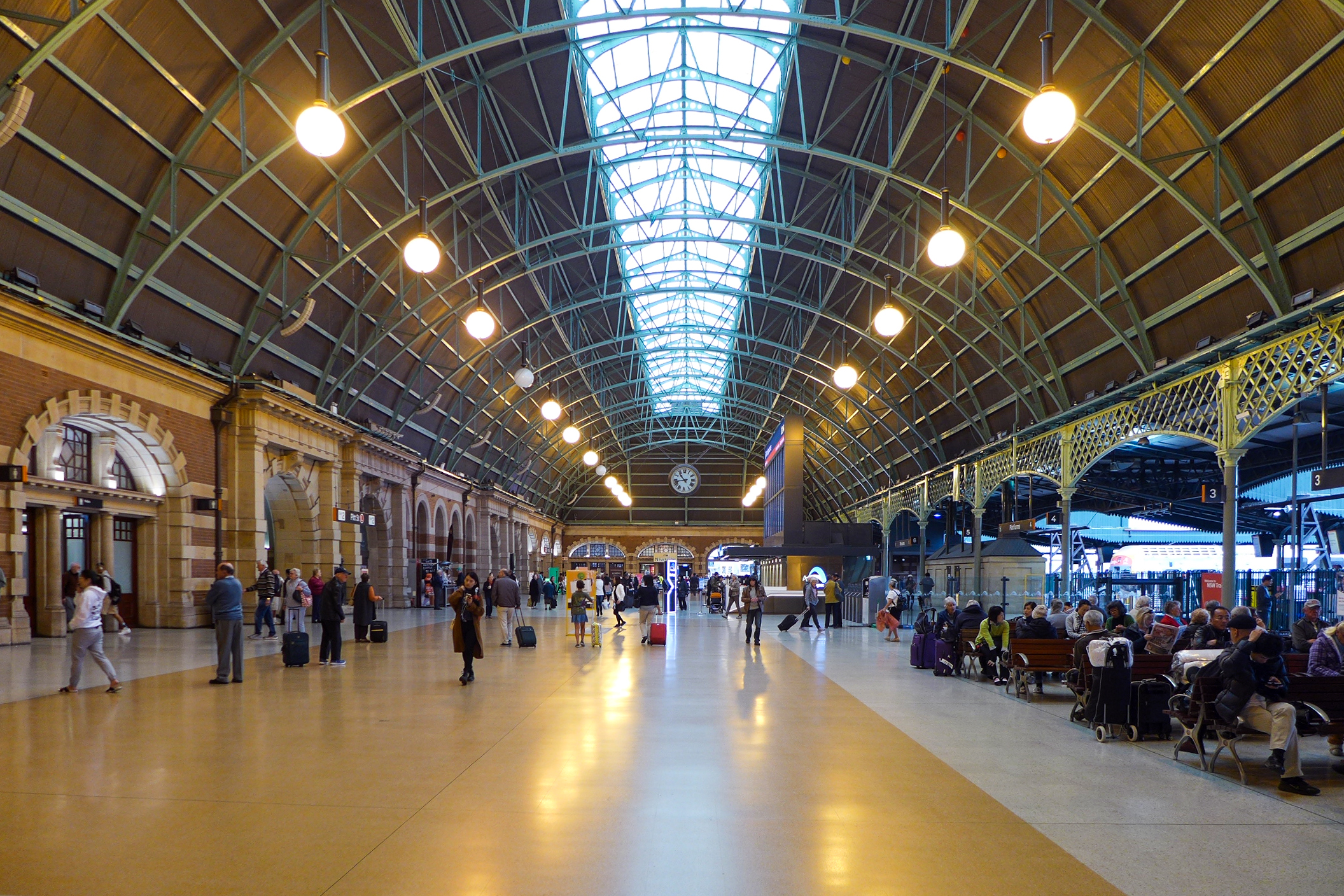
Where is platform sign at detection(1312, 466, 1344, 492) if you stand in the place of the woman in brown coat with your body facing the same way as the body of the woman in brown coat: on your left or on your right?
on your left

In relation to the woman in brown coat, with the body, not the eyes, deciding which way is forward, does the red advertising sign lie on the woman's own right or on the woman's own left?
on the woman's own left
